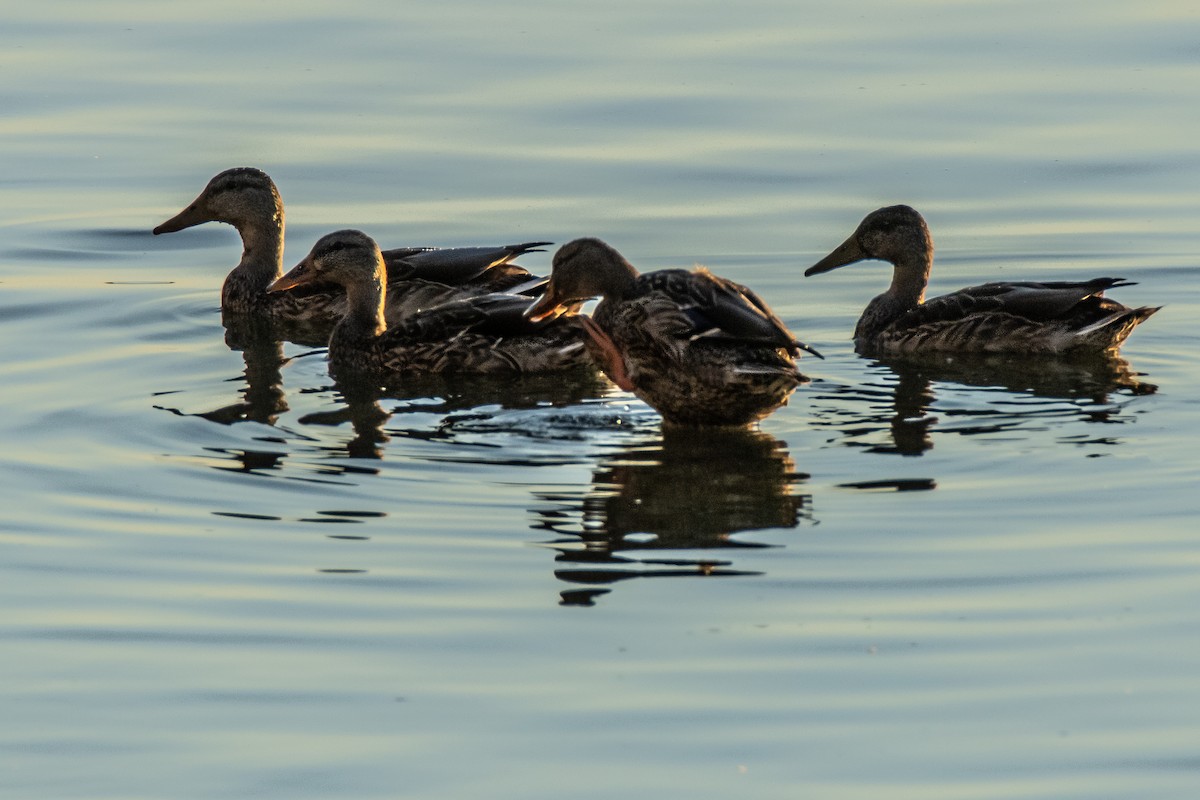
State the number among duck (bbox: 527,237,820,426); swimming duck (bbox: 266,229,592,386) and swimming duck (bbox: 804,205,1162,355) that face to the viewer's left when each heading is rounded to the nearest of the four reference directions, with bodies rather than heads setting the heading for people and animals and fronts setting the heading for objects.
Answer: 3

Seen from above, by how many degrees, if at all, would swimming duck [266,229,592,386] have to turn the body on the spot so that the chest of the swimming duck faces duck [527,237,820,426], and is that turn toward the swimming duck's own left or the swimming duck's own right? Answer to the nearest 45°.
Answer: approximately 135° to the swimming duck's own left

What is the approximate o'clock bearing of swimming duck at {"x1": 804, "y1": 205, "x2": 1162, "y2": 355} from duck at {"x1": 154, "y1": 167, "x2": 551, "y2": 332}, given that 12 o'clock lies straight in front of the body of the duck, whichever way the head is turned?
The swimming duck is roughly at 7 o'clock from the duck.

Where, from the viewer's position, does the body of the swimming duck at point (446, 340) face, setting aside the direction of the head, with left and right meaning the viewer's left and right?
facing to the left of the viewer

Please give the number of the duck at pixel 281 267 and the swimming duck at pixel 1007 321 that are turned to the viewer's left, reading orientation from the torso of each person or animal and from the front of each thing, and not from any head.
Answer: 2

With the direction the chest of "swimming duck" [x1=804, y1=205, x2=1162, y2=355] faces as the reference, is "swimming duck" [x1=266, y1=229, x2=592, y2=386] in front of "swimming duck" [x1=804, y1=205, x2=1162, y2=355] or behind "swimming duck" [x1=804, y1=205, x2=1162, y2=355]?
in front

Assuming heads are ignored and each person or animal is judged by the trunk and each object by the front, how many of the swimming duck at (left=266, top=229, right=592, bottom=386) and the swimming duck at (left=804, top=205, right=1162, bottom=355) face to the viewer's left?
2

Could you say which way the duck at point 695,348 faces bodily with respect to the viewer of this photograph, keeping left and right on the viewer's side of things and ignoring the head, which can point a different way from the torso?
facing to the left of the viewer

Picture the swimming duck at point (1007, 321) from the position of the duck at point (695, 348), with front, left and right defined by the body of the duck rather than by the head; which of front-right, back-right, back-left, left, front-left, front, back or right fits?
back-right

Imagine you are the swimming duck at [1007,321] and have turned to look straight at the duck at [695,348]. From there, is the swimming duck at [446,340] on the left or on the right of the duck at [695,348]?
right

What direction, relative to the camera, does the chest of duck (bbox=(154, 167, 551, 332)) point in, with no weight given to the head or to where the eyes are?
to the viewer's left

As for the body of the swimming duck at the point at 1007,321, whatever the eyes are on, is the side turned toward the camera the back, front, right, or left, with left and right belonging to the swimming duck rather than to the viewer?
left
